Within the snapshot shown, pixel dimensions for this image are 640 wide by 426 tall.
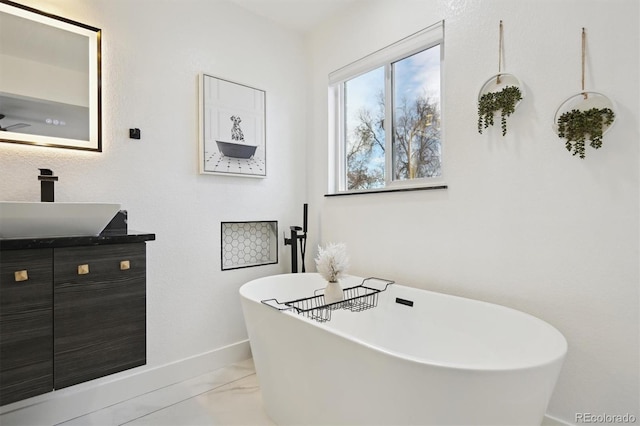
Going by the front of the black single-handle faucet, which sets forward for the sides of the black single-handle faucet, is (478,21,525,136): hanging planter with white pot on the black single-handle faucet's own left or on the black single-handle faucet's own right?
on the black single-handle faucet's own left

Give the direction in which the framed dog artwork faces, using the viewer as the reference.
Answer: facing the viewer and to the right of the viewer

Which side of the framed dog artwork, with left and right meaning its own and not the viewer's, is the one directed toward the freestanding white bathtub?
front

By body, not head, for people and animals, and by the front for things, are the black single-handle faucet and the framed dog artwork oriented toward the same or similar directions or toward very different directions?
same or similar directions

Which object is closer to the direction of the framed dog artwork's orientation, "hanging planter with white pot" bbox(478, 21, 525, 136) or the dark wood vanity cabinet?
the hanging planter with white pot

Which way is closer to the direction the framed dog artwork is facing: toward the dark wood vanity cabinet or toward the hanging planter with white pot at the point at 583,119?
the hanging planter with white pot

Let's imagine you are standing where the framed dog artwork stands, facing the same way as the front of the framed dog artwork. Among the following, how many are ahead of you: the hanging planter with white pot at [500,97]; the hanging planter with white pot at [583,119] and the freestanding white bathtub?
3

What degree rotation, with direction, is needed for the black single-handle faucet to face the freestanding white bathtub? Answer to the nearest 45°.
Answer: approximately 45° to its left

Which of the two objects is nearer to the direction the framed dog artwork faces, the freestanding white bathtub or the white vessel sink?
the freestanding white bathtub

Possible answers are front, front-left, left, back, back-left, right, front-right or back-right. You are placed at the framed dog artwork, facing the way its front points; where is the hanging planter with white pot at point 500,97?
front

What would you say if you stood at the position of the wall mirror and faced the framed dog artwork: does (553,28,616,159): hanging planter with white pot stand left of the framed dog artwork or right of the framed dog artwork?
right

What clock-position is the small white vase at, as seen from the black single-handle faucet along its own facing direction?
The small white vase is roughly at 10 o'clock from the black single-handle faucet.

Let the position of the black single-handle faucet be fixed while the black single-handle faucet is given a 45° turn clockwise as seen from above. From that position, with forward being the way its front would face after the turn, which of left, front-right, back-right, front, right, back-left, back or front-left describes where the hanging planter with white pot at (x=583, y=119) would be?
left

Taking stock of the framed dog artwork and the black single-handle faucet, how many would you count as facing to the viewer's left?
0

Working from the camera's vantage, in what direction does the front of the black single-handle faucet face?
facing the viewer
